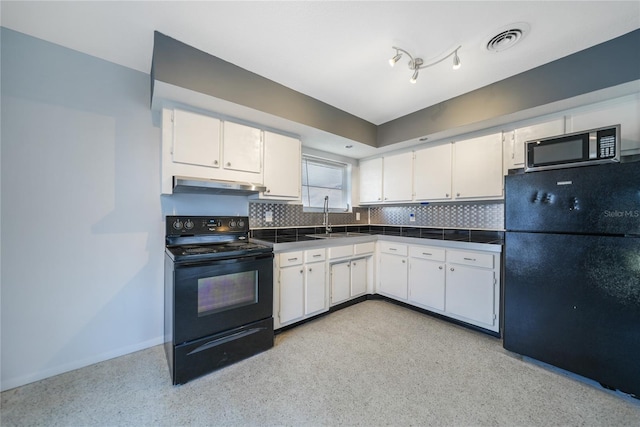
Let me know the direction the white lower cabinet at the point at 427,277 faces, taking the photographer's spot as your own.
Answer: facing the viewer and to the left of the viewer

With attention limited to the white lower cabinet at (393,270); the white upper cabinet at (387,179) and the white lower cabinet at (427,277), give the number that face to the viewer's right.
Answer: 0

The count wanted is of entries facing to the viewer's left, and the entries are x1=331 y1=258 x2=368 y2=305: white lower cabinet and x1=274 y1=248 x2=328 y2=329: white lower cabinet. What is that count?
0

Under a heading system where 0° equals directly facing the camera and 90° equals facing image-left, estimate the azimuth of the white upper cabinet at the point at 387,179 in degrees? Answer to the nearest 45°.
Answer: approximately 45°

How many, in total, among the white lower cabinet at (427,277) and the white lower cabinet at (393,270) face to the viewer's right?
0

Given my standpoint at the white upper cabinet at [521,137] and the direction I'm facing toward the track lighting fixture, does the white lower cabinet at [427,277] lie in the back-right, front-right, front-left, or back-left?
front-right

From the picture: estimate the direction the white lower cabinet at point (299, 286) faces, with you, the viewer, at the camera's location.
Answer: facing the viewer and to the right of the viewer
